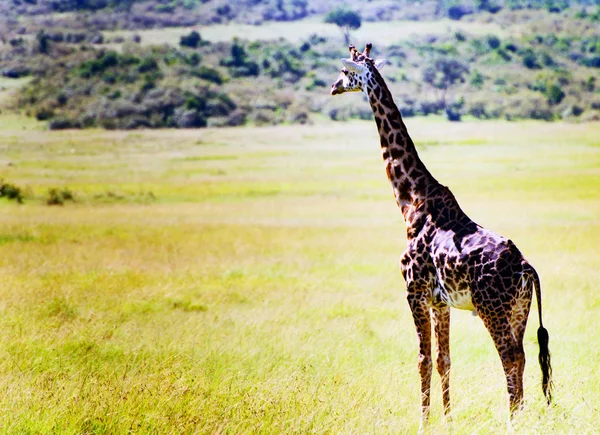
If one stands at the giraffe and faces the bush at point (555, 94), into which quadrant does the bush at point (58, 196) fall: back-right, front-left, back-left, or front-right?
front-left

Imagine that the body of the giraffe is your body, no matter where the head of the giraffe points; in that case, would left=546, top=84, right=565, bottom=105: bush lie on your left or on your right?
on your right

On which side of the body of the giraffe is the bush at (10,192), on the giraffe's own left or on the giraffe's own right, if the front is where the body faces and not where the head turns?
on the giraffe's own right

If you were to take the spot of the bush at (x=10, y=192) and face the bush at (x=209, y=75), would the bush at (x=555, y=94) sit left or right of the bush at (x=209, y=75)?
right

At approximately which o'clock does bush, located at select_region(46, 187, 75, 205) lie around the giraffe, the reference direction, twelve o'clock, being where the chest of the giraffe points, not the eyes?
The bush is roughly at 2 o'clock from the giraffe.

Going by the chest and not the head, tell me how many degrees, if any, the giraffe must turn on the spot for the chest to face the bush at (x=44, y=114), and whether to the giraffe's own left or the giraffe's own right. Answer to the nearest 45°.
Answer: approximately 45° to the giraffe's own right

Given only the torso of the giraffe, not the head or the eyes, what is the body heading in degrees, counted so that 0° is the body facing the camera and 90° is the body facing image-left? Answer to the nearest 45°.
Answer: approximately 90°

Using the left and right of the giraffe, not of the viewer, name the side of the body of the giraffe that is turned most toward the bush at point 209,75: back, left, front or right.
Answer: right

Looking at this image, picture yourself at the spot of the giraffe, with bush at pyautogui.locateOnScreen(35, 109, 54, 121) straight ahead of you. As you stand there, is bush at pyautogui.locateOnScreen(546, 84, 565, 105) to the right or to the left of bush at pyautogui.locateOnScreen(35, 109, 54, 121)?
right

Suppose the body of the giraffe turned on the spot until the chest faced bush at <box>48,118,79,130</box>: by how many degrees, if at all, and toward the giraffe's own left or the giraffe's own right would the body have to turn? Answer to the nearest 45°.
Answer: approximately 45° to the giraffe's own right
